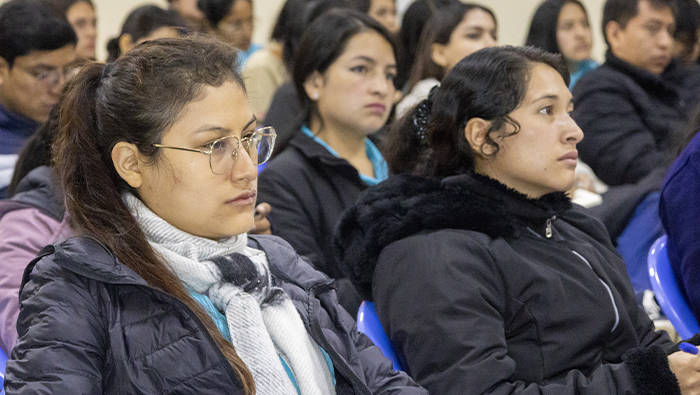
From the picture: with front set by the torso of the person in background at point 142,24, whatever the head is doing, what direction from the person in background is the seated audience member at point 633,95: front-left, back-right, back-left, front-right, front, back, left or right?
front-left

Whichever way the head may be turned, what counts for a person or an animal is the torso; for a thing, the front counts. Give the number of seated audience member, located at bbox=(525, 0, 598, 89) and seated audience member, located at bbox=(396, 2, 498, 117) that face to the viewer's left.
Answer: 0

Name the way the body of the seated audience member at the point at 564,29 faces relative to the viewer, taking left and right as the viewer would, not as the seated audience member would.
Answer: facing the viewer and to the right of the viewer

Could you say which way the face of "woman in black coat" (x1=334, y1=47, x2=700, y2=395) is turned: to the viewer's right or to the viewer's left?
to the viewer's right

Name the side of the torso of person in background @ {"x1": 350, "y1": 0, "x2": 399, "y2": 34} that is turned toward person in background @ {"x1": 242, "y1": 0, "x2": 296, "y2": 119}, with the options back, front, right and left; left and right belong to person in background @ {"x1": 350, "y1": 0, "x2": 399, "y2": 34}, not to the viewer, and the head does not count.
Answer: right

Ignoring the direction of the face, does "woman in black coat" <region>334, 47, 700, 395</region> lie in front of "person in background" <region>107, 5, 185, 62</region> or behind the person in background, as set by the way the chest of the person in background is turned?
in front

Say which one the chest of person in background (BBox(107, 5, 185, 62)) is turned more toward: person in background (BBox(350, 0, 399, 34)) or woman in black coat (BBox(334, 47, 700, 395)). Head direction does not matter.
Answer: the woman in black coat

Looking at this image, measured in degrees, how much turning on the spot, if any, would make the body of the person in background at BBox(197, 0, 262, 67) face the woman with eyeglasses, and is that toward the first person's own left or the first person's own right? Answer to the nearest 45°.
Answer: approximately 45° to the first person's own right

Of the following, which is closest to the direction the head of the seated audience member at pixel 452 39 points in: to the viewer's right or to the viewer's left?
to the viewer's right
